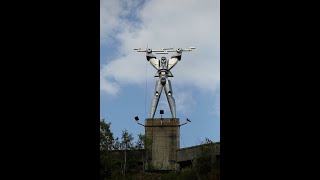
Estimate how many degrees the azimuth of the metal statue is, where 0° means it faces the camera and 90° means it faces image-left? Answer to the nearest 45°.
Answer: approximately 0°
